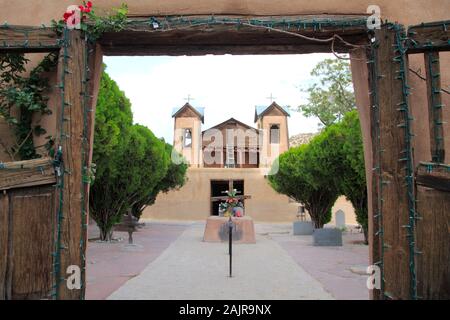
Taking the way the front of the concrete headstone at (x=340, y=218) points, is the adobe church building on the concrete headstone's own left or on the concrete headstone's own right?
on the concrete headstone's own right

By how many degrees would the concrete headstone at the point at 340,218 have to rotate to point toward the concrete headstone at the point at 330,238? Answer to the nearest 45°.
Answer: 0° — it already faces it

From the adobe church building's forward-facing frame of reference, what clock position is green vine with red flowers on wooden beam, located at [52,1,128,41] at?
The green vine with red flowers on wooden beam is roughly at 12 o'clock from the adobe church building.

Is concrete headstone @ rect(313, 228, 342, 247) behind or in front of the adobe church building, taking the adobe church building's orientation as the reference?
in front

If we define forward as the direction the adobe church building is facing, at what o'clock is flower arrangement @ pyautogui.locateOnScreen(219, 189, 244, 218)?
The flower arrangement is roughly at 12 o'clock from the adobe church building.

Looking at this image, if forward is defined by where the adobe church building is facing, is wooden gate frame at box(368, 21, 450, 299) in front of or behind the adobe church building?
in front

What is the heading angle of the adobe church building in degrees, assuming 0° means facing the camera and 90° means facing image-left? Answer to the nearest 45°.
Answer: approximately 0°

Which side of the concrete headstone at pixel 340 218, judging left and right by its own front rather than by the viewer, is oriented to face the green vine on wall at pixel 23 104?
front

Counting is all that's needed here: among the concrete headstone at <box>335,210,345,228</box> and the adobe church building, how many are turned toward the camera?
2

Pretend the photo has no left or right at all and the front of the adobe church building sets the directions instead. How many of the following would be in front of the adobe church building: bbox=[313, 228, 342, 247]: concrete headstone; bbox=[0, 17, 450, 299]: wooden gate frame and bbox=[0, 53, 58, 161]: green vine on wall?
3

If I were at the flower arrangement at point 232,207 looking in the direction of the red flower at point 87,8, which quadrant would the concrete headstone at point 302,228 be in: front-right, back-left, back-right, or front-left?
back-left
